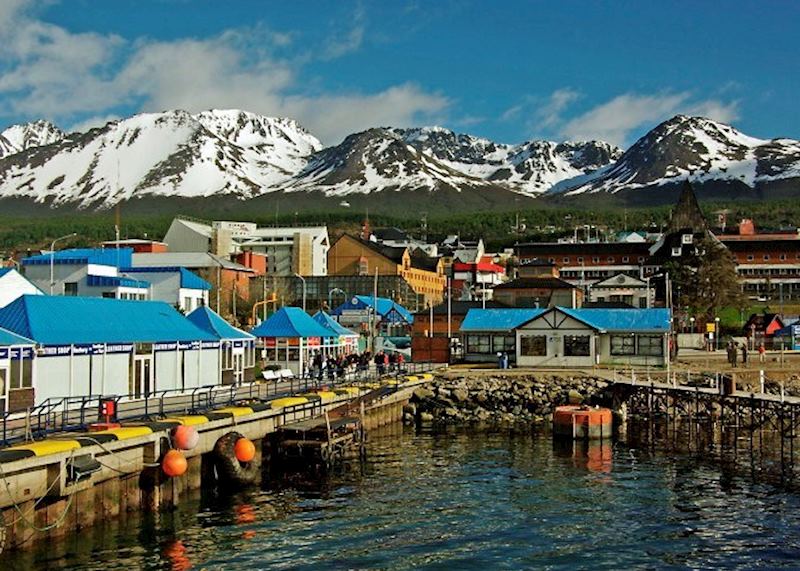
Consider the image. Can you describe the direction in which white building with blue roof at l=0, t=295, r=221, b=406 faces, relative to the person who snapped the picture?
facing the viewer and to the right of the viewer

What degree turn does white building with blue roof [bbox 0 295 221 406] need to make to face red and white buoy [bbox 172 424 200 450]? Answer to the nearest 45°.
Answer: approximately 45° to its right

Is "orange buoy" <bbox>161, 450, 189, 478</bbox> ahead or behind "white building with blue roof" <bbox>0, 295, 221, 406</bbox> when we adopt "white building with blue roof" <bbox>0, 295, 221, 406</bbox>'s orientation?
ahead

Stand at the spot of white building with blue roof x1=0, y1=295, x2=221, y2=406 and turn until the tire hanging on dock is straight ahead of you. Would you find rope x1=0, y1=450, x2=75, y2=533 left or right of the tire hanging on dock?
right

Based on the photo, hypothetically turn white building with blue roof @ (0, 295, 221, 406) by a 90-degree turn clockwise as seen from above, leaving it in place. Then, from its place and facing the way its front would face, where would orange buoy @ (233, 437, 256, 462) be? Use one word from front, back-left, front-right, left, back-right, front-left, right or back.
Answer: left

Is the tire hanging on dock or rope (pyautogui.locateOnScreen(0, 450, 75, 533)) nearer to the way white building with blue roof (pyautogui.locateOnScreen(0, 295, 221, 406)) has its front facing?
the tire hanging on dock

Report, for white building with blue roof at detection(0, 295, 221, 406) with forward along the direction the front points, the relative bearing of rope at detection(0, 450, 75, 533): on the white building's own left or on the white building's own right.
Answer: on the white building's own right

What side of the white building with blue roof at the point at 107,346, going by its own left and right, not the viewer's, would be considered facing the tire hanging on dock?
front
